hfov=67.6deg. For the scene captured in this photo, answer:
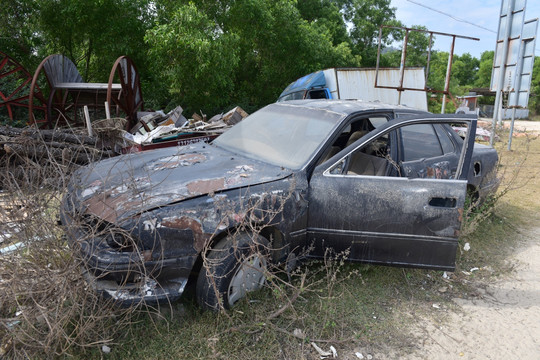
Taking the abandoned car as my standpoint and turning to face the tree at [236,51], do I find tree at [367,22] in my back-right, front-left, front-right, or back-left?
front-right

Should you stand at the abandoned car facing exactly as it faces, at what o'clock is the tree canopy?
The tree canopy is roughly at 4 o'clock from the abandoned car.

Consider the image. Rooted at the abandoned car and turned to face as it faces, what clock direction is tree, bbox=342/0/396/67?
The tree is roughly at 5 o'clock from the abandoned car.

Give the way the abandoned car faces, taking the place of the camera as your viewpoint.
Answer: facing the viewer and to the left of the viewer

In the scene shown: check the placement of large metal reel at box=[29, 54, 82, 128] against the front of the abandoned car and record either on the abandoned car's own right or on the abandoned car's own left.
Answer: on the abandoned car's own right

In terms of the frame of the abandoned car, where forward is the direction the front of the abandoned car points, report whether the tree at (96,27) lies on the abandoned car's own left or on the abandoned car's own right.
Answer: on the abandoned car's own right

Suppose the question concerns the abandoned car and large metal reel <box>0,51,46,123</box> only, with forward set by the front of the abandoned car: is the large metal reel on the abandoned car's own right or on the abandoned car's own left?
on the abandoned car's own right

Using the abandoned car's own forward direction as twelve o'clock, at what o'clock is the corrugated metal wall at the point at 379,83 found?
The corrugated metal wall is roughly at 5 o'clock from the abandoned car.

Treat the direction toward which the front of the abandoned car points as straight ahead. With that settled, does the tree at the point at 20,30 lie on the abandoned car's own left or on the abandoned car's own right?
on the abandoned car's own right

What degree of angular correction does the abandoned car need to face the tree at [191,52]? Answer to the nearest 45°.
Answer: approximately 135° to its right

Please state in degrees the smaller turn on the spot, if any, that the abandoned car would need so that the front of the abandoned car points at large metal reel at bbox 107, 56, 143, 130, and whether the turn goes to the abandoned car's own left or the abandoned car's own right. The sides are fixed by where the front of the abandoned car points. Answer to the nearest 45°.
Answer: approximately 90° to the abandoned car's own right

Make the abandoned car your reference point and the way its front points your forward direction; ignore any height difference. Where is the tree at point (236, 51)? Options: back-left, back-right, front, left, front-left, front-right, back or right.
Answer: back-right
